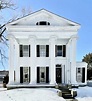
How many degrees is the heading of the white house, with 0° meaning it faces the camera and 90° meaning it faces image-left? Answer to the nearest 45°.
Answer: approximately 0°
